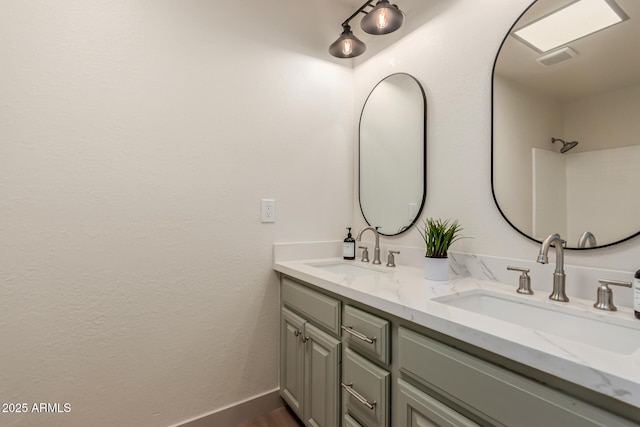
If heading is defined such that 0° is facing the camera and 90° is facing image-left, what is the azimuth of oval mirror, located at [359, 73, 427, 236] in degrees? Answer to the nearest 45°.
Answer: approximately 45°

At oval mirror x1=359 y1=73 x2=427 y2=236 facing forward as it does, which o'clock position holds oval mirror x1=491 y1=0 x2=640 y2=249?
oval mirror x1=491 y1=0 x2=640 y2=249 is roughly at 9 o'clock from oval mirror x1=359 y1=73 x2=427 y2=236.

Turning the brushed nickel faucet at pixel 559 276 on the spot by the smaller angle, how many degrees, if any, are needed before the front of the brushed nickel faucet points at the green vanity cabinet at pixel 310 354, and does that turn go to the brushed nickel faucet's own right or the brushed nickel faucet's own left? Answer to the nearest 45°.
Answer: approximately 45° to the brushed nickel faucet's own right

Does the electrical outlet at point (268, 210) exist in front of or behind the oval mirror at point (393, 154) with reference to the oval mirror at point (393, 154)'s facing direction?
in front
